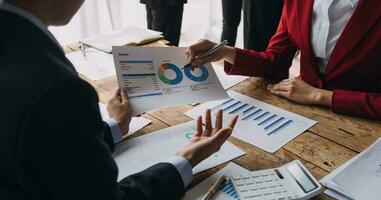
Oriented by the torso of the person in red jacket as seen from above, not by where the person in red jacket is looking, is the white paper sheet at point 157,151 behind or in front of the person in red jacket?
in front

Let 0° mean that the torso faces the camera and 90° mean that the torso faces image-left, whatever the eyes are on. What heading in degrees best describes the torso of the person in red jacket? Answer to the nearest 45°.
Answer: approximately 45°

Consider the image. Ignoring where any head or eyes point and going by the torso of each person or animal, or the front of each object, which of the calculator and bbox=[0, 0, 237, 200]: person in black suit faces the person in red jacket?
the person in black suit

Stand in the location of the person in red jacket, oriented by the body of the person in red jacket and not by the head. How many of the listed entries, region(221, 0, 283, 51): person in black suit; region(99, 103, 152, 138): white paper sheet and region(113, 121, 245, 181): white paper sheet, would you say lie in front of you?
2

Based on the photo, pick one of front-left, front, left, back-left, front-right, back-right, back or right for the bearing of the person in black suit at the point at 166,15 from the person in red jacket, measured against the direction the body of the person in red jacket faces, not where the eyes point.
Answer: right

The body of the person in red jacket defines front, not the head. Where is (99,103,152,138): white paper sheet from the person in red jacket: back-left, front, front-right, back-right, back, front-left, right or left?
front

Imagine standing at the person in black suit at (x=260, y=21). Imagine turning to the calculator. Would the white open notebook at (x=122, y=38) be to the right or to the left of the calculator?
right

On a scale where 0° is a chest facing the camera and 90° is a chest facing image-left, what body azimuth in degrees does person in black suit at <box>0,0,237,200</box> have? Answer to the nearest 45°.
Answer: approximately 225°

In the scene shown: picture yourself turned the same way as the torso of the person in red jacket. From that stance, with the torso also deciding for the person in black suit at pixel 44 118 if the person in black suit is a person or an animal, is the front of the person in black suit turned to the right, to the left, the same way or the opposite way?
the opposite way

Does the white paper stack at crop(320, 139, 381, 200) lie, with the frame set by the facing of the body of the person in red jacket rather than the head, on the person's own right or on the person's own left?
on the person's own left

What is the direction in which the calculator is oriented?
to the viewer's left

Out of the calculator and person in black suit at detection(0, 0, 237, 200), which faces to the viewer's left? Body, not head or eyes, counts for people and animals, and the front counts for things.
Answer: the calculator

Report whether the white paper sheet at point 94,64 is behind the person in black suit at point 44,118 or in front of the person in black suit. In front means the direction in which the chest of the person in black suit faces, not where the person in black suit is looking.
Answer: in front

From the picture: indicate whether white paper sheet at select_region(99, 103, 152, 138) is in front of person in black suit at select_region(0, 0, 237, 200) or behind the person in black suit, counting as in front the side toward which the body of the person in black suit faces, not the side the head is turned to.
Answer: in front

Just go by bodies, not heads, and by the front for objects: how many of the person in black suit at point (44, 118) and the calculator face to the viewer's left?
1
